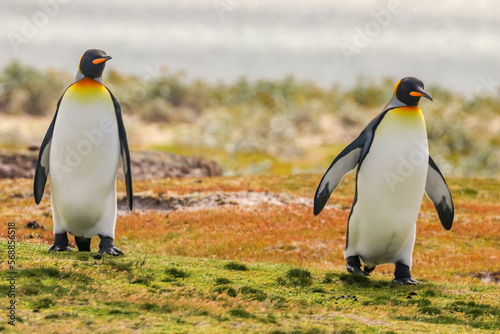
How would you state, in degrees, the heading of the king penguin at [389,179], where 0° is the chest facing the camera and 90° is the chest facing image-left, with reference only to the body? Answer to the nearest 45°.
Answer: approximately 315°

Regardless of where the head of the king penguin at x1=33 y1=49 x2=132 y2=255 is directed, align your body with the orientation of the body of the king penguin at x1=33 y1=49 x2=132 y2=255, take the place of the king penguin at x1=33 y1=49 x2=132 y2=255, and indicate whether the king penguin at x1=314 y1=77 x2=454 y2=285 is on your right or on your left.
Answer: on your left

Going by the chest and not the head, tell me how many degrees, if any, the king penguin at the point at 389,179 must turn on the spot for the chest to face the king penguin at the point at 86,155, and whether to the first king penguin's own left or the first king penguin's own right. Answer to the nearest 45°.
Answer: approximately 135° to the first king penguin's own right
